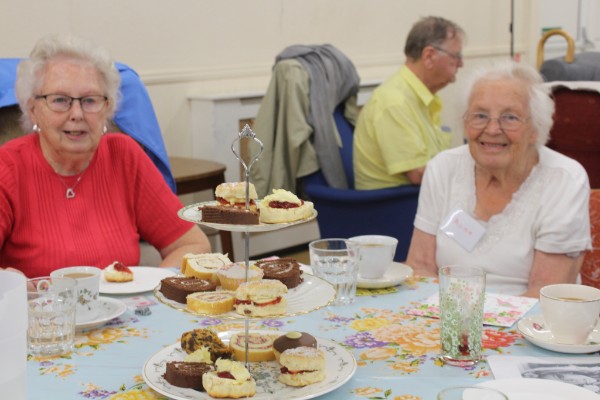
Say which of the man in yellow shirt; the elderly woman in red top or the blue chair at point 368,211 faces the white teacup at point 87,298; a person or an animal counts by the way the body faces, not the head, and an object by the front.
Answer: the elderly woman in red top

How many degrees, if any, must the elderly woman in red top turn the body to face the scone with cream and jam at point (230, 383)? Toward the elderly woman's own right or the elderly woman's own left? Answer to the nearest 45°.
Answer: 0° — they already face it

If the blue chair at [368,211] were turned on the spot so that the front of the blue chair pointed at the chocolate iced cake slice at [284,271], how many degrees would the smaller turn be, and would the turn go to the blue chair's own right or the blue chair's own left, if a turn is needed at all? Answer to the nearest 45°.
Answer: approximately 90° to the blue chair's own right

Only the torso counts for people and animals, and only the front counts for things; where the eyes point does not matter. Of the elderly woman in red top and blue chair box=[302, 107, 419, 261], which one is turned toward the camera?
the elderly woman in red top

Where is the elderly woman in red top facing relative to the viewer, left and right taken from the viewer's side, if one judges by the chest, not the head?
facing the viewer

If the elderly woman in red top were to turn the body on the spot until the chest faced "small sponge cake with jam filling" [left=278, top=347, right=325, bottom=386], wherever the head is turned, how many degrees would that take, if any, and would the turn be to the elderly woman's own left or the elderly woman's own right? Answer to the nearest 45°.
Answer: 0° — they already face it

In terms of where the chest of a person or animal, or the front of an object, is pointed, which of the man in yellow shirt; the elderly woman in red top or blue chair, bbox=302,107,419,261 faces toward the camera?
the elderly woman in red top

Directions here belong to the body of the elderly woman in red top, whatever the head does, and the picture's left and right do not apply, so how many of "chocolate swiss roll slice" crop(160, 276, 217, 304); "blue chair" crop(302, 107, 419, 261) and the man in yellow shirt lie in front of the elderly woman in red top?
1

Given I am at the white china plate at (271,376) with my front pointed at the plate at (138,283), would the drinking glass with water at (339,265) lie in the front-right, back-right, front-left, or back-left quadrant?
front-right
